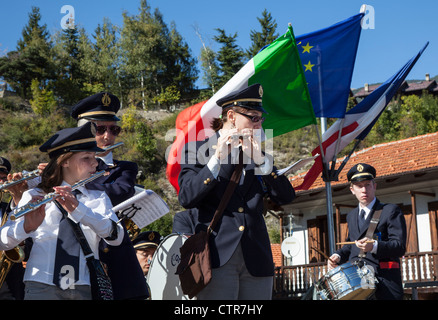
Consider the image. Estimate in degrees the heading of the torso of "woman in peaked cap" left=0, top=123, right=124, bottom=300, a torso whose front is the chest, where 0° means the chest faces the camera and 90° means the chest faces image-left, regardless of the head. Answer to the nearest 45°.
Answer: approximately 315°

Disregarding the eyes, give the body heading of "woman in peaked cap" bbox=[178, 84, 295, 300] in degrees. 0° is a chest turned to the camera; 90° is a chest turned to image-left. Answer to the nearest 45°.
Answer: approximately 315°

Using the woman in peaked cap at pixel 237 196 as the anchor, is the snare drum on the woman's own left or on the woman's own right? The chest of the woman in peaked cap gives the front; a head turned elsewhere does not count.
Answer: on the woman's own left

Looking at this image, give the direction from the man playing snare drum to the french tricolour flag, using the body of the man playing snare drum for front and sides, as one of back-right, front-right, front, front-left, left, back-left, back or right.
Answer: back-right

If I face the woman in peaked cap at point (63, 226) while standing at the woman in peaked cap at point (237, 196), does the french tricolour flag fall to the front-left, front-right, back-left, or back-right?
back-right

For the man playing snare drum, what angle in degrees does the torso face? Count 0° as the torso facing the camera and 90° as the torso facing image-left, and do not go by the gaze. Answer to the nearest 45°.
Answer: approximately 45°

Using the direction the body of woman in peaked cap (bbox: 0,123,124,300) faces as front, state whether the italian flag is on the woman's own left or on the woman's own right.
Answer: on the woman's own left

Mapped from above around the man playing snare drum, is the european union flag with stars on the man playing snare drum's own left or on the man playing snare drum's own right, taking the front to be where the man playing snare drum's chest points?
on the man playing snare drum's own right

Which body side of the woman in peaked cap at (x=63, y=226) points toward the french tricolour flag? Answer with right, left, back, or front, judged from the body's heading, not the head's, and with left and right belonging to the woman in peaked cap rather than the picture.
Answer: left
